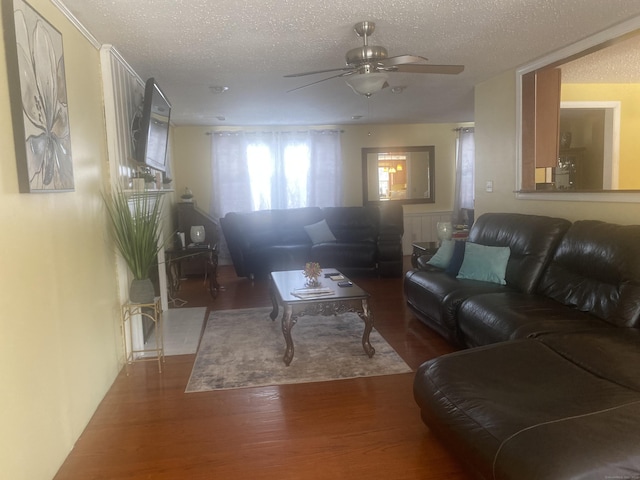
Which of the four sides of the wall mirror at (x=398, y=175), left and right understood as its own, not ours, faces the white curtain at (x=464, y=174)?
left

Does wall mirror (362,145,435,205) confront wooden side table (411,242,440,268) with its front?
yes

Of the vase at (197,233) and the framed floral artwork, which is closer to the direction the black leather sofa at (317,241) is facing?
the framed floral artwork

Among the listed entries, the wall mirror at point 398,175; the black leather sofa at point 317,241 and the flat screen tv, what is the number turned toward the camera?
2

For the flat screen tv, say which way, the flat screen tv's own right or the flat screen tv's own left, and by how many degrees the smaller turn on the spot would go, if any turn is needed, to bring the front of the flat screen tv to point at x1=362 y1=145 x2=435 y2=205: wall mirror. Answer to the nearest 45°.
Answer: approximately 45° to the flat screen tv's own left

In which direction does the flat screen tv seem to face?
to the viewer's right

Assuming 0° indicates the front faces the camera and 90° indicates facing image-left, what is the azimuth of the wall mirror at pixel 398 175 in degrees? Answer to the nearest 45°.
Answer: approximately 0°

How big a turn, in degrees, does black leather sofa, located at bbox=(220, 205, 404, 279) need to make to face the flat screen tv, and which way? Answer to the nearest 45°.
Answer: approximately 45° to its right

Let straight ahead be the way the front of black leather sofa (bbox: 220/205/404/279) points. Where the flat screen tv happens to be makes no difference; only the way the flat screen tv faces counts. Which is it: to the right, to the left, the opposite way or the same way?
to the left

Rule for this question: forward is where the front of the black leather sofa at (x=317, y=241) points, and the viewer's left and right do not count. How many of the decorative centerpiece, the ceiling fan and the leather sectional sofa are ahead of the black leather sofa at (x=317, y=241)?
3
